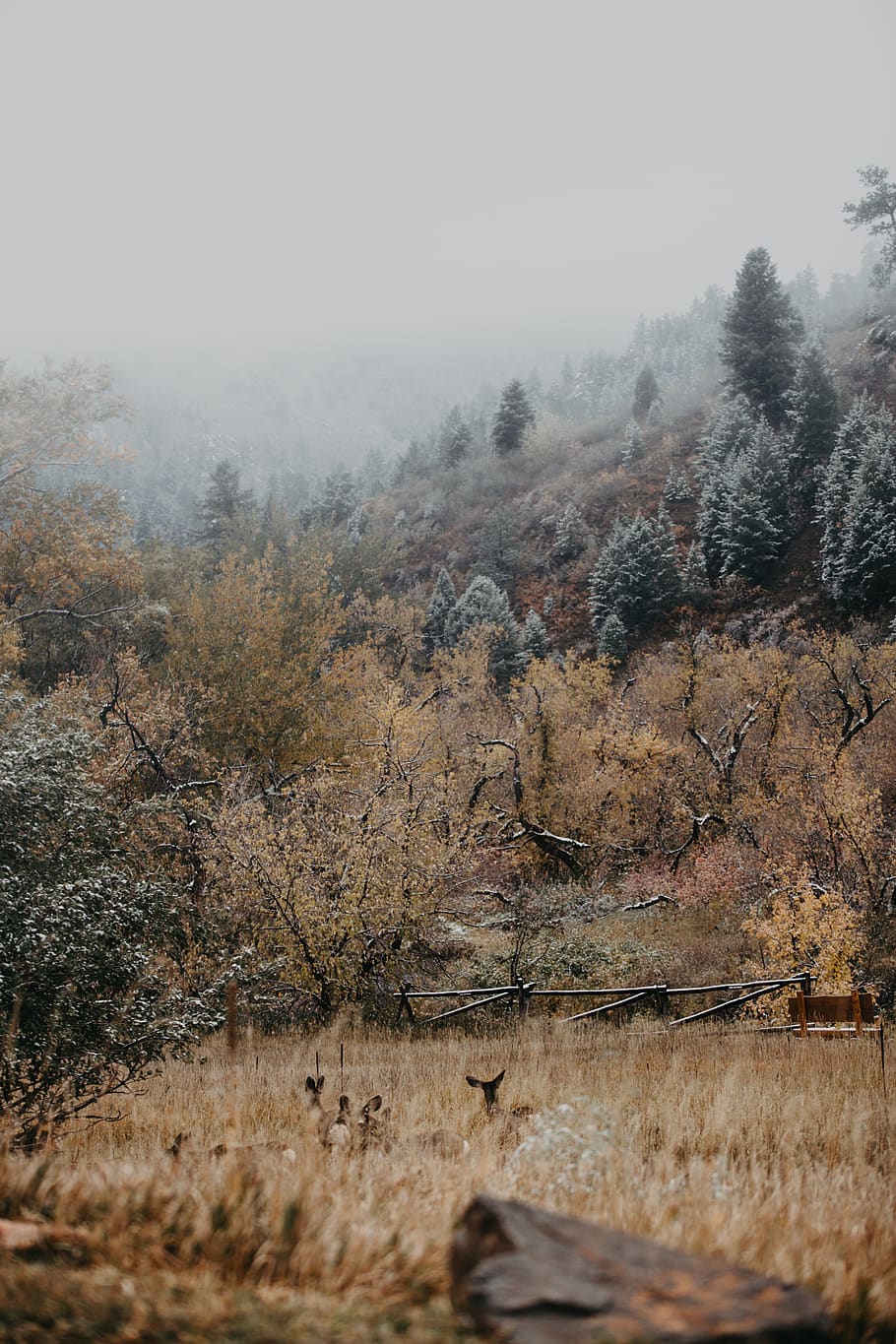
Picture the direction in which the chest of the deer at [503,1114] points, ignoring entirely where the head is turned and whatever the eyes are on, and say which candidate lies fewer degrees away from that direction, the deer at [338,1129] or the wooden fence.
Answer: the deer

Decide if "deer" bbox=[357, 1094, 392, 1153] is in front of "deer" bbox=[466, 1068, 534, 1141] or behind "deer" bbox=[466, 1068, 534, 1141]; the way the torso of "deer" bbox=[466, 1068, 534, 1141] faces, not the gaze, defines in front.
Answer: in front

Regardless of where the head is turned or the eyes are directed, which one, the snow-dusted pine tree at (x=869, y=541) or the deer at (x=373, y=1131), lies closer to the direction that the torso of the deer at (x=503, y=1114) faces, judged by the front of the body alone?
the deer

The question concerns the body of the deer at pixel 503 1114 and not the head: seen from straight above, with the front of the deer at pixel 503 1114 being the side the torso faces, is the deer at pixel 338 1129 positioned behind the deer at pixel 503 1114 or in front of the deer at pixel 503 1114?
in front

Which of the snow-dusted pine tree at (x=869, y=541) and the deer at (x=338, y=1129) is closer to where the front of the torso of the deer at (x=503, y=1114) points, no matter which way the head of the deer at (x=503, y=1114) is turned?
the deer

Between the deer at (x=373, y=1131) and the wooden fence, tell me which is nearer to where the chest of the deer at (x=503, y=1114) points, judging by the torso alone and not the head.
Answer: the deer

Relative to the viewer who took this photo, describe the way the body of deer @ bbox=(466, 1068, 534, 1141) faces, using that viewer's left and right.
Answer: facing the viewer and to the left of the viewer

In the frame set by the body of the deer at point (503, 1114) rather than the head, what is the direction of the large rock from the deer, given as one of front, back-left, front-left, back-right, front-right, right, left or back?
front-left

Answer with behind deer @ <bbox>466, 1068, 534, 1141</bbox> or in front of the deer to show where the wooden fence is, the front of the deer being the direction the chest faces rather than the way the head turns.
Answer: behind
